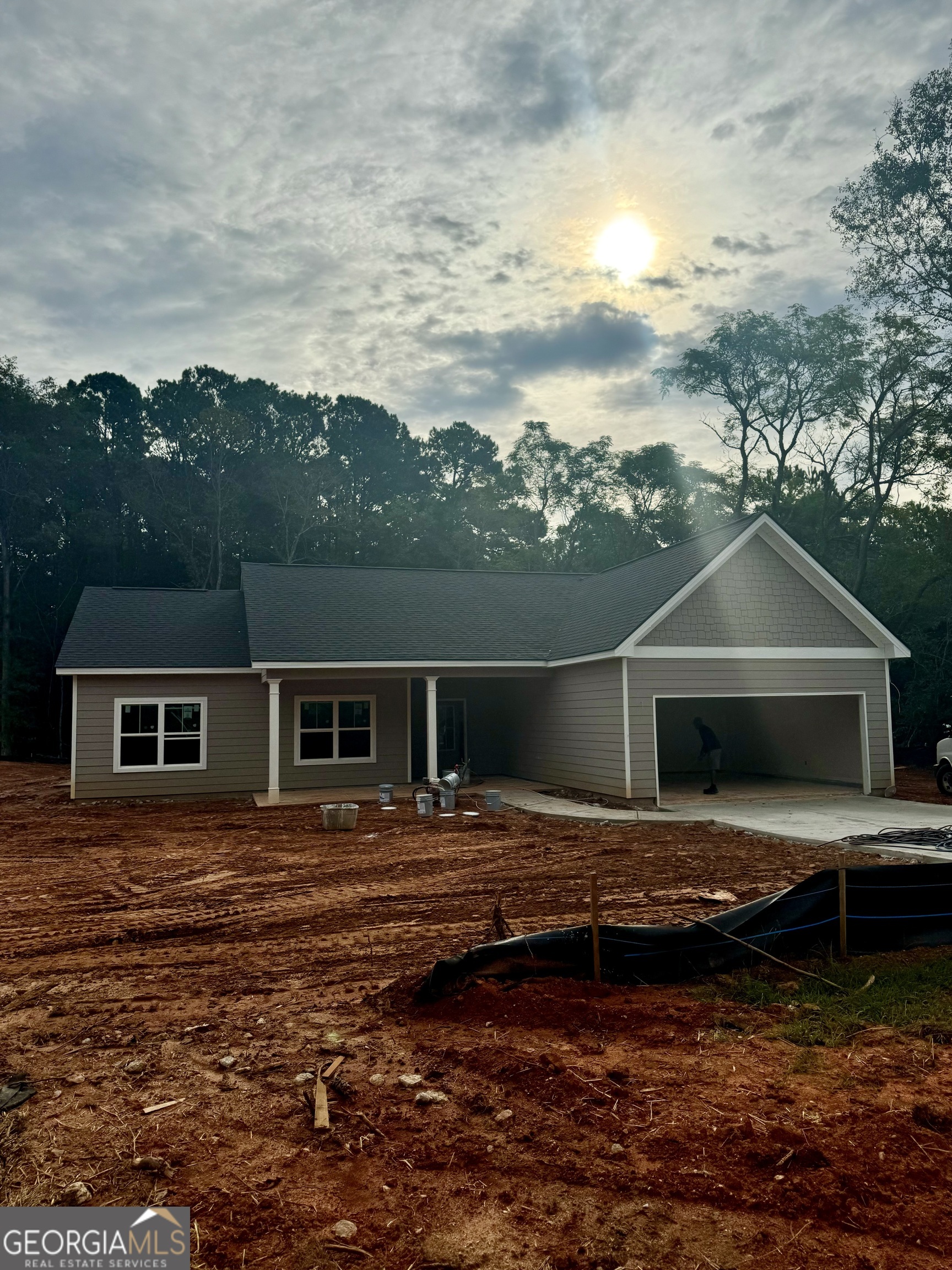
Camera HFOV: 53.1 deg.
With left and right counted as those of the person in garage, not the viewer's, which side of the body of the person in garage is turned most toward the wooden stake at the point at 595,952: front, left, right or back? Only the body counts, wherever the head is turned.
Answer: left

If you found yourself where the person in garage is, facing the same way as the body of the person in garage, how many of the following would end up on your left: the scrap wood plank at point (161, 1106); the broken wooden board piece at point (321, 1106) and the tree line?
2

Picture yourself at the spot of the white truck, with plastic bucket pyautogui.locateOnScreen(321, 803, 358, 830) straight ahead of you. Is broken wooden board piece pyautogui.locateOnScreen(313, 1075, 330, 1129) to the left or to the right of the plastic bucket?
left

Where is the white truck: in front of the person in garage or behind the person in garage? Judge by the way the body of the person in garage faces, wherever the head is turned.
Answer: behind

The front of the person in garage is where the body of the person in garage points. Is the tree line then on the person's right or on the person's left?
on the person's right

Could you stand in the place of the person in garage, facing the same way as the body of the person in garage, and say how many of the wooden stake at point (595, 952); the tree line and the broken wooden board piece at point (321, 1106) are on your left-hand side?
2

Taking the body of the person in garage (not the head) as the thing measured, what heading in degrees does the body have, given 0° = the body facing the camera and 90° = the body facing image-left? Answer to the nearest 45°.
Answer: approximately 90°

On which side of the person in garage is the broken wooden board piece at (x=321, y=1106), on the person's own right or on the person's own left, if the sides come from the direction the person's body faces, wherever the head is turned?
on the person's own left

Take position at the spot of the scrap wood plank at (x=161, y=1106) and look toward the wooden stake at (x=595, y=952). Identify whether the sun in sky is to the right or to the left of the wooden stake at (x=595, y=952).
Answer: left

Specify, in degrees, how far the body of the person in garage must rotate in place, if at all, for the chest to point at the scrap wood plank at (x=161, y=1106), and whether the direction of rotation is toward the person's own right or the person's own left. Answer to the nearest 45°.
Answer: approximately 90° to the person's own left

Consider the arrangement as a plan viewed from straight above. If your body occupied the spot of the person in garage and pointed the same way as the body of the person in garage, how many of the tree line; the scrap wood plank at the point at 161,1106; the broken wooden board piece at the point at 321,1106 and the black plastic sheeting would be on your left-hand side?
3

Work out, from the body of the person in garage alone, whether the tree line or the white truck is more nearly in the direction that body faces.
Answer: the tree line

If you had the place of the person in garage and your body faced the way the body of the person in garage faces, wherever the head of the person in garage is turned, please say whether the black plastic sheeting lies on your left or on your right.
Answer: on your left
